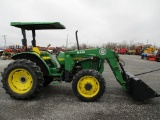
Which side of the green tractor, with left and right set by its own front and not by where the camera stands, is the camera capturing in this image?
right
